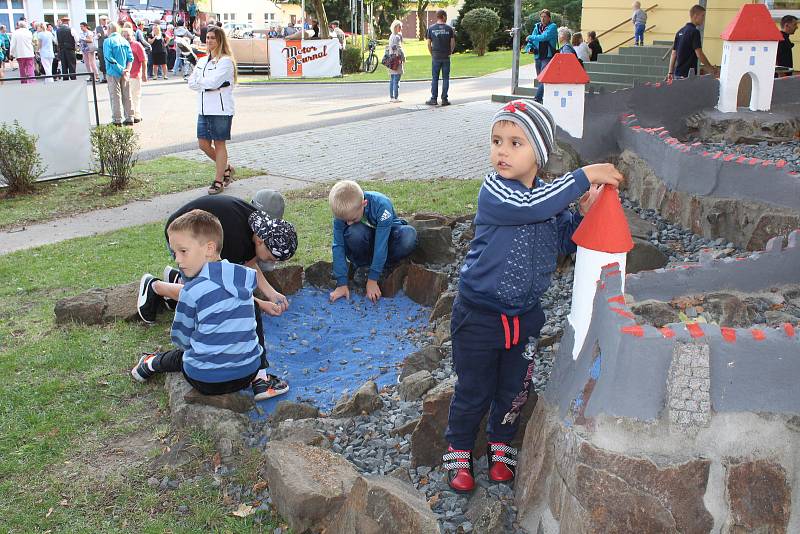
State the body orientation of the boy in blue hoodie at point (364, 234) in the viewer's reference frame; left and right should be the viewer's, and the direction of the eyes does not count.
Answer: facing the viewer and to the left of the viewer

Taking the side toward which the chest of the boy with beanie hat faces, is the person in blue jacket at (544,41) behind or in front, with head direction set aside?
behind

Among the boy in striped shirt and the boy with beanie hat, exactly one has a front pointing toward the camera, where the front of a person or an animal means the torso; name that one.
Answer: the boy with beanie hat

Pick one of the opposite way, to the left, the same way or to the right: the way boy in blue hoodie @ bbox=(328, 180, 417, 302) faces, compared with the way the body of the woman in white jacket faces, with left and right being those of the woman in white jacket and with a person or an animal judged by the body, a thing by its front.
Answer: the same way

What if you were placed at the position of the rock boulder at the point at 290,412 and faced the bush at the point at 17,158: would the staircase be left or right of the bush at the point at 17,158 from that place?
right

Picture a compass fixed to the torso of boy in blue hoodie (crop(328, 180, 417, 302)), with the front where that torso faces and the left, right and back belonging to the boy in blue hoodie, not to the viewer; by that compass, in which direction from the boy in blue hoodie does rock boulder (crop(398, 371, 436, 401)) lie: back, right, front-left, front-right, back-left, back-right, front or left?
front-left

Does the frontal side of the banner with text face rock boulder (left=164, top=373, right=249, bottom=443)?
yes

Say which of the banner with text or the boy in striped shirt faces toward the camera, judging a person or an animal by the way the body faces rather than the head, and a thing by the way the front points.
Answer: the banner with text

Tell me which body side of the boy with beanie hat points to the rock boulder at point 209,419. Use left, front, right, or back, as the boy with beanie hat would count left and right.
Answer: right

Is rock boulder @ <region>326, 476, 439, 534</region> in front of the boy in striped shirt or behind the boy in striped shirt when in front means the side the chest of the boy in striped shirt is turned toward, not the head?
behind

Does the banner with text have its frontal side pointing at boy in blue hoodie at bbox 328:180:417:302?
yes

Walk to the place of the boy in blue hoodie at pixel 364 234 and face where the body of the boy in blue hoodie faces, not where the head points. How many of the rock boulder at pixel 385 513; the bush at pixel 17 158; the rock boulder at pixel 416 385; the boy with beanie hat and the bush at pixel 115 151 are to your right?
2

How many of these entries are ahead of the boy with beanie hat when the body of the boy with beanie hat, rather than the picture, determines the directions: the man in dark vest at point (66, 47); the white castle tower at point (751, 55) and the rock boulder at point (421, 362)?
0

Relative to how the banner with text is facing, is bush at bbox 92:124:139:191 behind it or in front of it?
in front

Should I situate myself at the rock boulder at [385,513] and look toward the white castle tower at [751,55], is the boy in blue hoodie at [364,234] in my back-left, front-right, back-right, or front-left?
front-left

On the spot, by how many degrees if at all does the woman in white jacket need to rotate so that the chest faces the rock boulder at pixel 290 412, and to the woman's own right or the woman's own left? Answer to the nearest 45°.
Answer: approximately 45° to the woman's own left

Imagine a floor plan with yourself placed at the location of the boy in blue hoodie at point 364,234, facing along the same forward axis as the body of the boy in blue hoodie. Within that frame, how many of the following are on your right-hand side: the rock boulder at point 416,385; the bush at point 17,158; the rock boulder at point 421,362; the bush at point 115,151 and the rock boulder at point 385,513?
2

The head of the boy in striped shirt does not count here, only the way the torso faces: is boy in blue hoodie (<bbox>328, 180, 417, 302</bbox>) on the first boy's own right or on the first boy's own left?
on the first boy's own right
